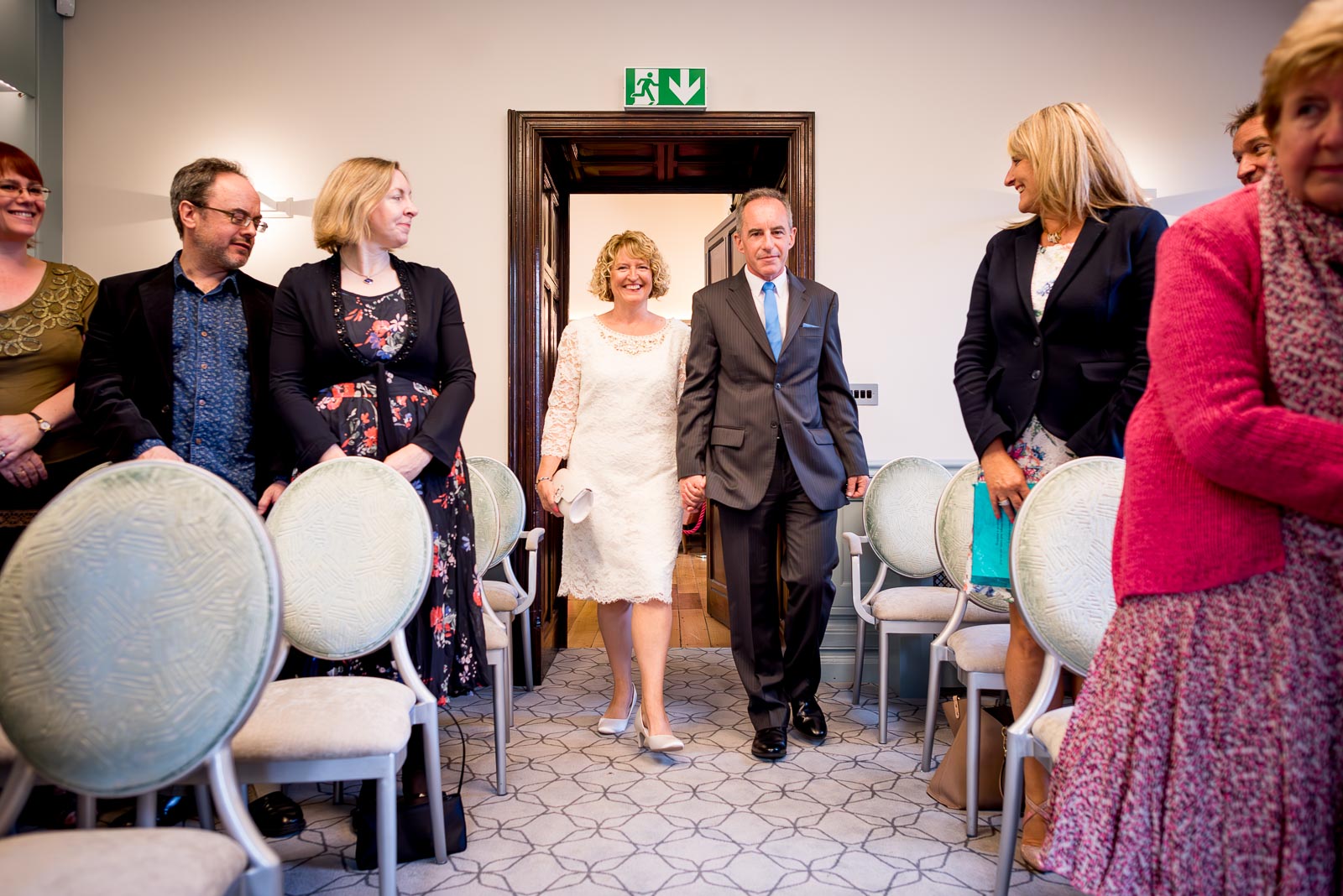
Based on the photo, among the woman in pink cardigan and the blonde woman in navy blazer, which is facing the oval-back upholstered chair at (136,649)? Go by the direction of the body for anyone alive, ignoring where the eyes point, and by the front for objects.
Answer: the blonde woman in navy blazer

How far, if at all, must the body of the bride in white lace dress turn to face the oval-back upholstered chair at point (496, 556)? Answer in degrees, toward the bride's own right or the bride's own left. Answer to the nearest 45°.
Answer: approximately 90° to the bride's own right

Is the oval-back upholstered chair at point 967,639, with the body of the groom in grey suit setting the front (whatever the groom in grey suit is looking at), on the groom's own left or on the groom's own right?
on the groom's own left

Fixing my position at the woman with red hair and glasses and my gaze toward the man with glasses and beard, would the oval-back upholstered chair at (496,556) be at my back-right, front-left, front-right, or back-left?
front-left

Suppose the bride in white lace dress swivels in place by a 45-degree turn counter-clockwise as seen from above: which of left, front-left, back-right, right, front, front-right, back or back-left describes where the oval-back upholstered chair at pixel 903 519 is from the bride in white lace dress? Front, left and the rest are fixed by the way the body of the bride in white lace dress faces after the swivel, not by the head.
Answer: front-left

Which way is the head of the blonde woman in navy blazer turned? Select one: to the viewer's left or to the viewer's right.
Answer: to the viewer's left

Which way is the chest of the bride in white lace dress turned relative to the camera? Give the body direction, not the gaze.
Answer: toward the camera

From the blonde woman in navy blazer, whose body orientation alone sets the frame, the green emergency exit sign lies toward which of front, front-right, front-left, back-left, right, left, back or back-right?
right

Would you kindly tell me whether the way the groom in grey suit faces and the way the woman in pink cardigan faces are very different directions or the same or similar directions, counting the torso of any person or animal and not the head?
same or similar directions

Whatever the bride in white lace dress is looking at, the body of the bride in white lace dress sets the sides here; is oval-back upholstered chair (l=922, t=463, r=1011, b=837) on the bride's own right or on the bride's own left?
on the bride's own left

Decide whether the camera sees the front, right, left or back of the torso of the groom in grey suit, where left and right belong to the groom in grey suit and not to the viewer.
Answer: front

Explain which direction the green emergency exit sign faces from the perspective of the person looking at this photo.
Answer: facing the viewer

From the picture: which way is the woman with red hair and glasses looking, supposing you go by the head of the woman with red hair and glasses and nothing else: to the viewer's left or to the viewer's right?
to the viewer's right

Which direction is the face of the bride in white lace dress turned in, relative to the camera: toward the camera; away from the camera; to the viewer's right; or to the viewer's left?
toward the camera

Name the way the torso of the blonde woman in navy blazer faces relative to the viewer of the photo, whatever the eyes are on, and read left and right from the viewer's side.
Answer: facing the viewer and to the left of the viewer

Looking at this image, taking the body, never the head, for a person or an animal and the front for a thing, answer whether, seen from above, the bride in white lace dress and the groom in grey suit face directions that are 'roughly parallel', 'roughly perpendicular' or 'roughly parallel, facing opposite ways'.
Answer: roughly parallel

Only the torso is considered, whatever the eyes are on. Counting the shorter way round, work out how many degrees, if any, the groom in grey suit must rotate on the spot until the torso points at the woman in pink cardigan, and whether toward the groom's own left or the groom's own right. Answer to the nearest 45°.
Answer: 0° — they already face them
